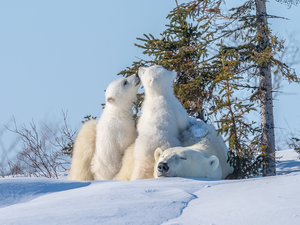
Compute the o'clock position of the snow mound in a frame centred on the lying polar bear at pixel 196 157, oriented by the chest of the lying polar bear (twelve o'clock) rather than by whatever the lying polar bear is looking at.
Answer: The snow mound is roughly at 12 o'clock from the lying polar bear.

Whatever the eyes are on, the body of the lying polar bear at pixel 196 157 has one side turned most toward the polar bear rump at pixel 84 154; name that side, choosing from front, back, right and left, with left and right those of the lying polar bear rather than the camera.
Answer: right

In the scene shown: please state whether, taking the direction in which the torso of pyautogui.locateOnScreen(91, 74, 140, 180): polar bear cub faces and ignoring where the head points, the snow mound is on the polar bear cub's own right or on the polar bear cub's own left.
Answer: on the polar bear cub's own right

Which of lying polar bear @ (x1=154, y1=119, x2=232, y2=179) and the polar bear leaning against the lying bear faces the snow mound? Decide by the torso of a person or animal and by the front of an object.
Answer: the lying polar bear

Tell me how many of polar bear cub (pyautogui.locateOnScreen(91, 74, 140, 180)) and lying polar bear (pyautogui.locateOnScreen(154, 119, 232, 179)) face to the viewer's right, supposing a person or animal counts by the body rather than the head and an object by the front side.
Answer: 1

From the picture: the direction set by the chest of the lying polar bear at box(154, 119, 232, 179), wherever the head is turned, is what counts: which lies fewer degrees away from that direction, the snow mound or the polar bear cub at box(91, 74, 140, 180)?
the snow mound

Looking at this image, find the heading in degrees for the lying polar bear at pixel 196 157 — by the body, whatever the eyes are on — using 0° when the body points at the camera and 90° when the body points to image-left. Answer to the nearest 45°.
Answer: approximately 45°

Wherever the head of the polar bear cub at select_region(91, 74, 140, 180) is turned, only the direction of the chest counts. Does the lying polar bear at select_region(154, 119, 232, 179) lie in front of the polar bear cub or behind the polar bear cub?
in front

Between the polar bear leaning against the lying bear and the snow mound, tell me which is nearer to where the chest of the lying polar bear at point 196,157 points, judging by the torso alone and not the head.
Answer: the snow mound

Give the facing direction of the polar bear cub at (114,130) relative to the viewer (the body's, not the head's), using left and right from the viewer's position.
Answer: facing to the right of the viewer
